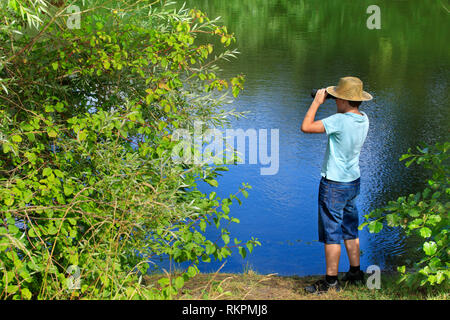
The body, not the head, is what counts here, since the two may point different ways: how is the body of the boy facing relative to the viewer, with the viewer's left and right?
facing away from the viewer and to the left of the viewer
